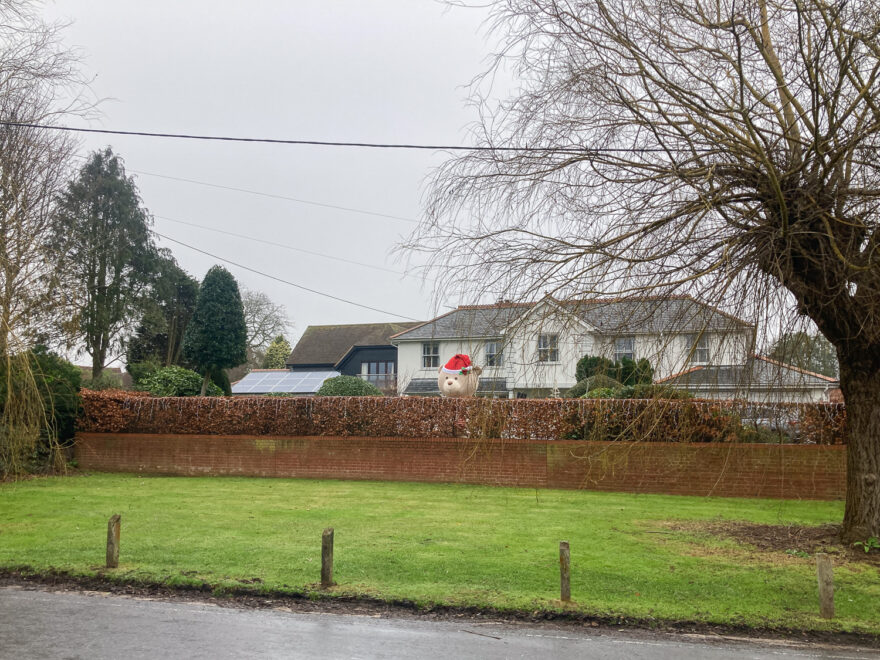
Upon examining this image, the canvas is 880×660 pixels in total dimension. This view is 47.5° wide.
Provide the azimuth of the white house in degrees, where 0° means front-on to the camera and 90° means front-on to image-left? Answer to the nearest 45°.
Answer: approximately 0°

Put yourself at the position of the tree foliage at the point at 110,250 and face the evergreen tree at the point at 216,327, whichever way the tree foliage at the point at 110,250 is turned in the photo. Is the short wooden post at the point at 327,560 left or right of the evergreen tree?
right
